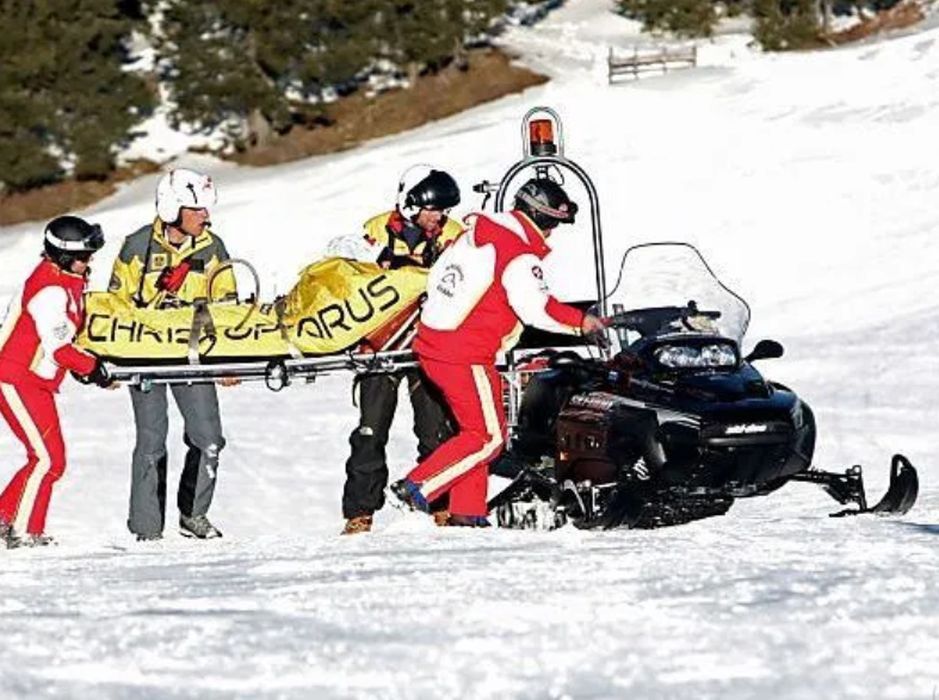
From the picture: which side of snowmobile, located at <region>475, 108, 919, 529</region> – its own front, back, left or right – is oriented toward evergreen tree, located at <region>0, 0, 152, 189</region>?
back

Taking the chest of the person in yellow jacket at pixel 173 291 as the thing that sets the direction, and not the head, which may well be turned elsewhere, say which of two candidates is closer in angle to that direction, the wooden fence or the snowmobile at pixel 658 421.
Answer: the snowmobile

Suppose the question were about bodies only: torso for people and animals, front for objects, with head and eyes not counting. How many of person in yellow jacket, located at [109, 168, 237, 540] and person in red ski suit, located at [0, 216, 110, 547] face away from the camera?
0

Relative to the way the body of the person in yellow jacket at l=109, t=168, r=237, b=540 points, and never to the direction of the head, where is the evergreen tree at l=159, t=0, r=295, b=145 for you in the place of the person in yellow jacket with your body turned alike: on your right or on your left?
on your left

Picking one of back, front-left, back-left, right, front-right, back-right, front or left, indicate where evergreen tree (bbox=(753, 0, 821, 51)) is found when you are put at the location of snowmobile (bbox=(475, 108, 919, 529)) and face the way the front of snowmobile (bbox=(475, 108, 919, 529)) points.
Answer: back-left

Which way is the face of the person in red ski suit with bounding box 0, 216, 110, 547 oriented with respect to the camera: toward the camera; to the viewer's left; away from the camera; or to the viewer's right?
to the viewer's right

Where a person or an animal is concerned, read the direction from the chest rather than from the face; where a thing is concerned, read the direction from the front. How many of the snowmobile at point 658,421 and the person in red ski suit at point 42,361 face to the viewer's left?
0

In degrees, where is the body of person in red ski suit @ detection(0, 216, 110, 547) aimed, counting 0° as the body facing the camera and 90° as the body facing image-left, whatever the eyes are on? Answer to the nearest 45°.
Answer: approximately 270°

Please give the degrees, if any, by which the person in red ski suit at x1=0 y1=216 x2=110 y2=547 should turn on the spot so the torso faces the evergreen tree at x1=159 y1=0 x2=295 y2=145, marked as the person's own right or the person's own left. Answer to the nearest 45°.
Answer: approximately 90° to the person's own left

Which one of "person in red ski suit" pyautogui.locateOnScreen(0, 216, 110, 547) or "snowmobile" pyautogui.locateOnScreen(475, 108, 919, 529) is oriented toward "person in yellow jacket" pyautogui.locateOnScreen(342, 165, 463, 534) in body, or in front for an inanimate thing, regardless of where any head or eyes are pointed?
the person in red ski suit

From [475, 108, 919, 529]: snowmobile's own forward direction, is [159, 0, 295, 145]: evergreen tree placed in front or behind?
behind
